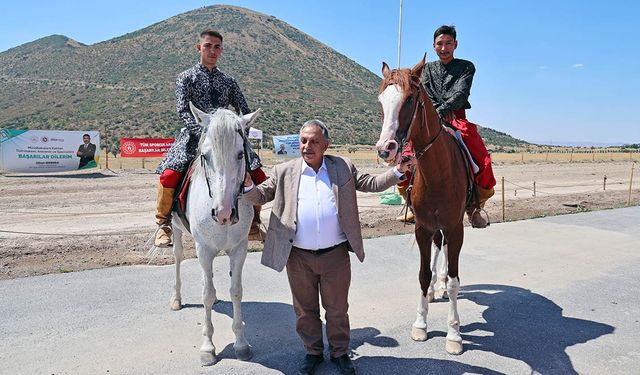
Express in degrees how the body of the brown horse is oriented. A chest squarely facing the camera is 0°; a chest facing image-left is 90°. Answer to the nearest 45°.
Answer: approximately 0°

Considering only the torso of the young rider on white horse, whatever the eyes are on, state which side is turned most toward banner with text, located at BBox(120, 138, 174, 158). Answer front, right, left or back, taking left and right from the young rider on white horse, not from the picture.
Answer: back

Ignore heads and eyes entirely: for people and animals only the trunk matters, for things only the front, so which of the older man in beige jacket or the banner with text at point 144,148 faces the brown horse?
the banner with text

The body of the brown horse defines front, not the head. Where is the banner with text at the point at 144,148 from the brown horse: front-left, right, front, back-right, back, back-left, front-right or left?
back-right

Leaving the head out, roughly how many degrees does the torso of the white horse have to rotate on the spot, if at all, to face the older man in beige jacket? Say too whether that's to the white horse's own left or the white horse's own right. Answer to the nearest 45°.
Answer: approximately 45° to the white horse's own left

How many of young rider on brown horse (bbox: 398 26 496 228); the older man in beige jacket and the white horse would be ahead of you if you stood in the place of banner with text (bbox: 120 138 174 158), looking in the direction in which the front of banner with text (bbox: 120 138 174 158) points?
3
